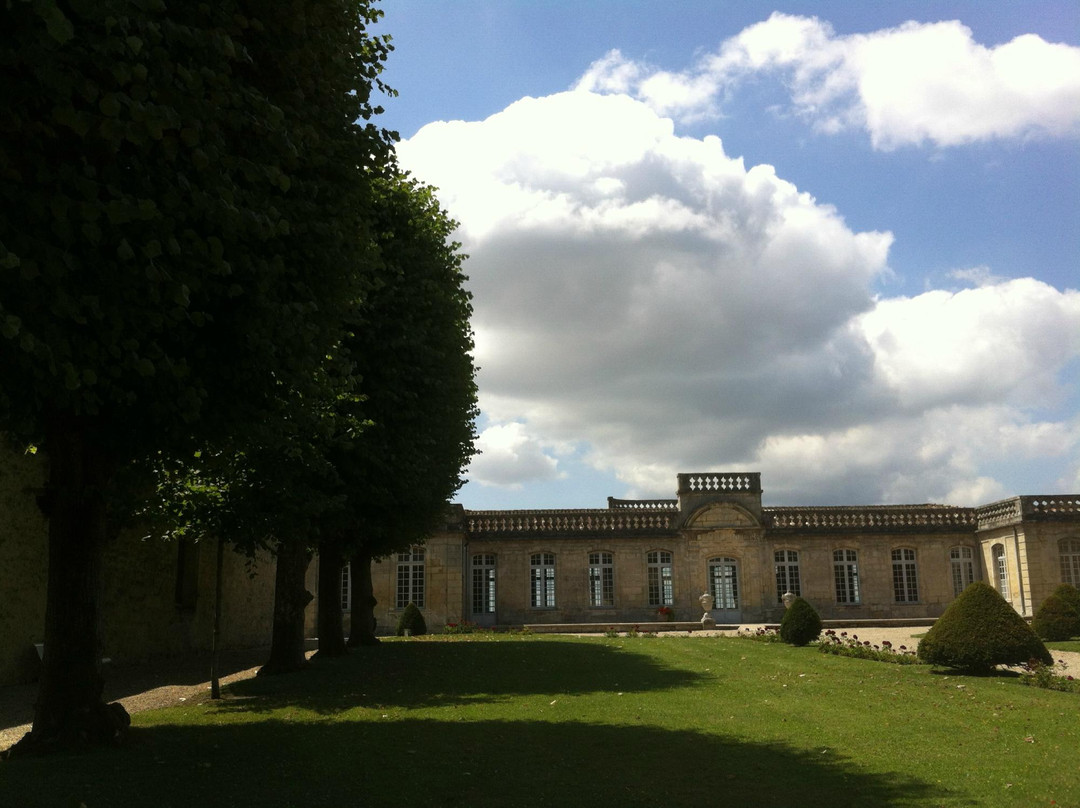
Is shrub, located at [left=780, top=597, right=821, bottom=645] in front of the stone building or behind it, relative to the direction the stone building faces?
in front

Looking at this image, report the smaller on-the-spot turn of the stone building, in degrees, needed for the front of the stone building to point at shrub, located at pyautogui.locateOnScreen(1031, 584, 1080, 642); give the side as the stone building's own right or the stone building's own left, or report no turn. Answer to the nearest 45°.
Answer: approximately 45° to the stone building's own left

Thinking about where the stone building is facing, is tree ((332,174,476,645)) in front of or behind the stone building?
in front

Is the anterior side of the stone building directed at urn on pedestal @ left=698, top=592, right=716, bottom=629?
yes

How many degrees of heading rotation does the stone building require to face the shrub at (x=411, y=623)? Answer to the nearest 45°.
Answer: approximately 45° to its right

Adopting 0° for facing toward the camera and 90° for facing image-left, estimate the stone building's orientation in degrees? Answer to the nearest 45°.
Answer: approximately 0°
